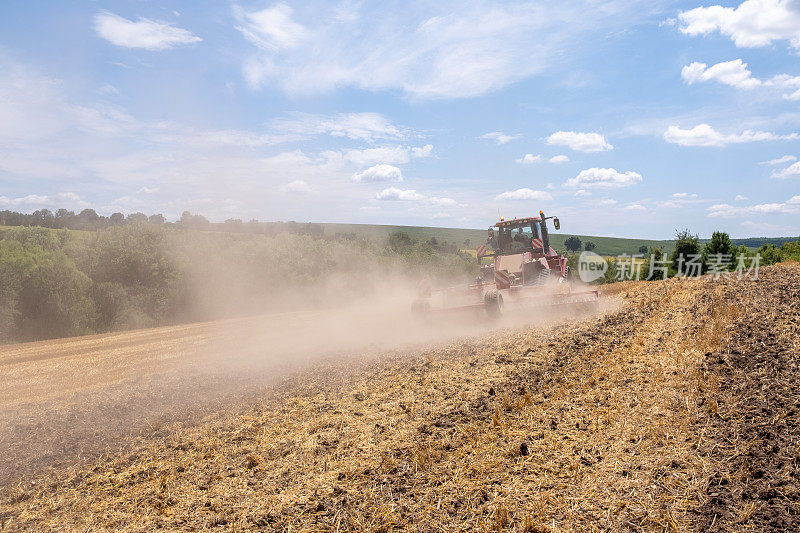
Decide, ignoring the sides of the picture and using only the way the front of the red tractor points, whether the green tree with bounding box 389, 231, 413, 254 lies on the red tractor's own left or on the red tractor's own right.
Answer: on the red tractor's own left

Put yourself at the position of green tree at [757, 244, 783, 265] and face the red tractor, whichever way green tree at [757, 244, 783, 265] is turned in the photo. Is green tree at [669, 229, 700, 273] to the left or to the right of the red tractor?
right
